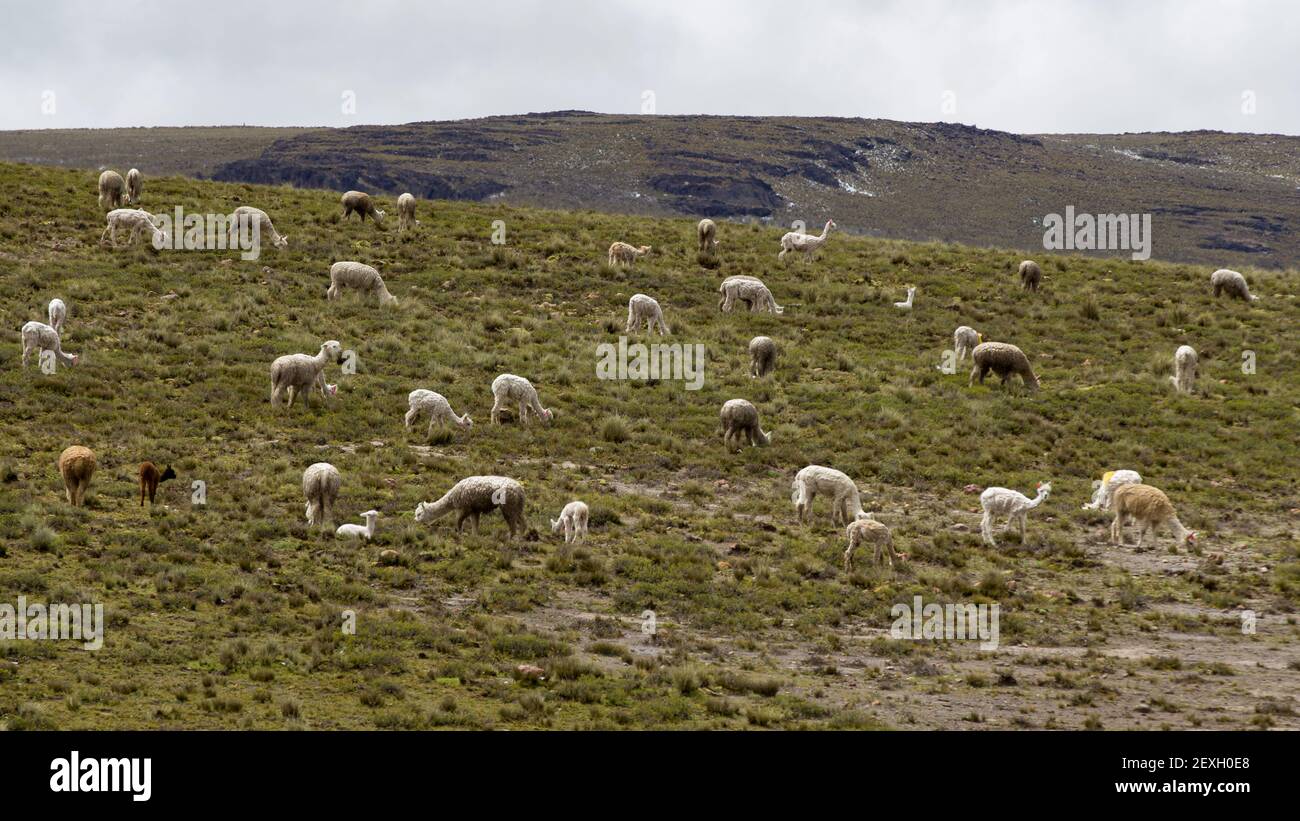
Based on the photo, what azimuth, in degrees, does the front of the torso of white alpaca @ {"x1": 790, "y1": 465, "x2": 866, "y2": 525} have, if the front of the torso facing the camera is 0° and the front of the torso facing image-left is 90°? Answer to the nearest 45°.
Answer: approximately 270°

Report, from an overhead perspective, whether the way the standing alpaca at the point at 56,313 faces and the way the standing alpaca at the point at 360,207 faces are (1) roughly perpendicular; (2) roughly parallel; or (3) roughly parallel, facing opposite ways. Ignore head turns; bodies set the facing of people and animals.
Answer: roughly perpendicular

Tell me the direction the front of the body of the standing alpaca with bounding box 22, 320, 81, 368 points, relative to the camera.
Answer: to the viewer's right

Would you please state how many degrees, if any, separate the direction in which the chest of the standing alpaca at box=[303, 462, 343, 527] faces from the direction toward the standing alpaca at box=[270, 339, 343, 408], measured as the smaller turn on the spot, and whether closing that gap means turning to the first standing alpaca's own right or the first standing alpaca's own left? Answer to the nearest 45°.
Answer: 0° — it already faces it

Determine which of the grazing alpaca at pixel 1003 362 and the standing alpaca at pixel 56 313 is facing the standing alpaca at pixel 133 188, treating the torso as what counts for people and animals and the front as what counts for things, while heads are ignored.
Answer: the standing alpaca at pixel 56 313

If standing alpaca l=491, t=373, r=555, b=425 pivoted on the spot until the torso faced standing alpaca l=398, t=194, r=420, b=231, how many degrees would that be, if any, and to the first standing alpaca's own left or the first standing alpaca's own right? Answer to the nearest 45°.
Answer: approximately 90° to the first standing alpaca's own left

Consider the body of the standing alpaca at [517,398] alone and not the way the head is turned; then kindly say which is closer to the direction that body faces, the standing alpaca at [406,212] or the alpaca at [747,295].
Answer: the alpaca at [747,295]

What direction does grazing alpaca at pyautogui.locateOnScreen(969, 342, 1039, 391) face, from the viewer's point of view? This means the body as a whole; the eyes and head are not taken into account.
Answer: to the viewer's right

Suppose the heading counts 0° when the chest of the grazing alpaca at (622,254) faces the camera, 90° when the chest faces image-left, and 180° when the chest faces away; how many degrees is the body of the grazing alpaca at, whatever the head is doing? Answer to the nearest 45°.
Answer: approximately 270°

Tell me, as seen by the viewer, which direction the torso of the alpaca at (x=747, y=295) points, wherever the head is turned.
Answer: to the viewer's right

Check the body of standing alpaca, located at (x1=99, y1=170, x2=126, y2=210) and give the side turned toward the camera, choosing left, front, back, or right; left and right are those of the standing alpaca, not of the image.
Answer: back

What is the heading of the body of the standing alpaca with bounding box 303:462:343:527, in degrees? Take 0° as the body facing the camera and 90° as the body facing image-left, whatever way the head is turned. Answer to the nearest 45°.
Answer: approximately 180°

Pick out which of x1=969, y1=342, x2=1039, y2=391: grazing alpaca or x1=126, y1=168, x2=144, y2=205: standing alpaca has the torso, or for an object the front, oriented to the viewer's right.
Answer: the grazing alpaca

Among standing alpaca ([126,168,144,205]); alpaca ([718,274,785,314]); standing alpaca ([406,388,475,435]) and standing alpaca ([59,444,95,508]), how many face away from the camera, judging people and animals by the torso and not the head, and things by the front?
2

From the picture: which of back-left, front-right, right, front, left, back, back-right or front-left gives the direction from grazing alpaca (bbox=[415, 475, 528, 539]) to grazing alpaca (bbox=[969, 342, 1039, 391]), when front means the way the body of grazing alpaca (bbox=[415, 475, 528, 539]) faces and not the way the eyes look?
back-right

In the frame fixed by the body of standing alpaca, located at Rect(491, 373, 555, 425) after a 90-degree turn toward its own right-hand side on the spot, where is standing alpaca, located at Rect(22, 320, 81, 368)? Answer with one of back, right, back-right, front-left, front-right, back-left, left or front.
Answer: right

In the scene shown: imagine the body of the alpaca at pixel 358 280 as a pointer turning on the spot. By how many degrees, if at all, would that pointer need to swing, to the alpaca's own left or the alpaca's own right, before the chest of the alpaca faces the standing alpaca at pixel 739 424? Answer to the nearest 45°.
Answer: approximately 45° to the alpaca's own right

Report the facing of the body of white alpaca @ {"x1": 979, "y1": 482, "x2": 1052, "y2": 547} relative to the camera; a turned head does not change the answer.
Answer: to the viewer's right

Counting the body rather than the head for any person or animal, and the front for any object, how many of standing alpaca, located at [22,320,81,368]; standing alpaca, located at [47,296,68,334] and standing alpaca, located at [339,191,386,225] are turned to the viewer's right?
2

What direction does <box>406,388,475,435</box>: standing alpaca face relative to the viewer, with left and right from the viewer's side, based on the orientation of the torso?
facing to the right of the viewer
